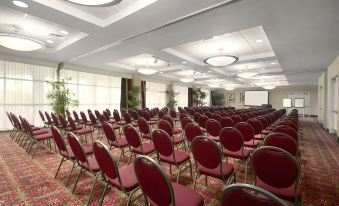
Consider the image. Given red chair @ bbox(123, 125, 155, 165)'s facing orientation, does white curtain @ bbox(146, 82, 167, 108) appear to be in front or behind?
in front

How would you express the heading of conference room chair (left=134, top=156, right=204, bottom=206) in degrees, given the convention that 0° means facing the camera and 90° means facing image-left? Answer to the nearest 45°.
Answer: approximately 225°

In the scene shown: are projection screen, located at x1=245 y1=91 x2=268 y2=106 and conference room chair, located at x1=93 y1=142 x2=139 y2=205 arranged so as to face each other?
yes

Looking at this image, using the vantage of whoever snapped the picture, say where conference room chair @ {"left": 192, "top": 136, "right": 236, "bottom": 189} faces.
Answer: facing away from the viewer and to the right of the viewer

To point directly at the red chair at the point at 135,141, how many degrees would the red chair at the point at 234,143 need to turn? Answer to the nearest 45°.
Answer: approximately 135° to its left

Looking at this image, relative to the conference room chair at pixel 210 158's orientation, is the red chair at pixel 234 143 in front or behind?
in front

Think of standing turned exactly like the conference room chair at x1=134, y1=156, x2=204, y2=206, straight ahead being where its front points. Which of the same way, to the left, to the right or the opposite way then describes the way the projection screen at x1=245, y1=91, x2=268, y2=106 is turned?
the opposite way
